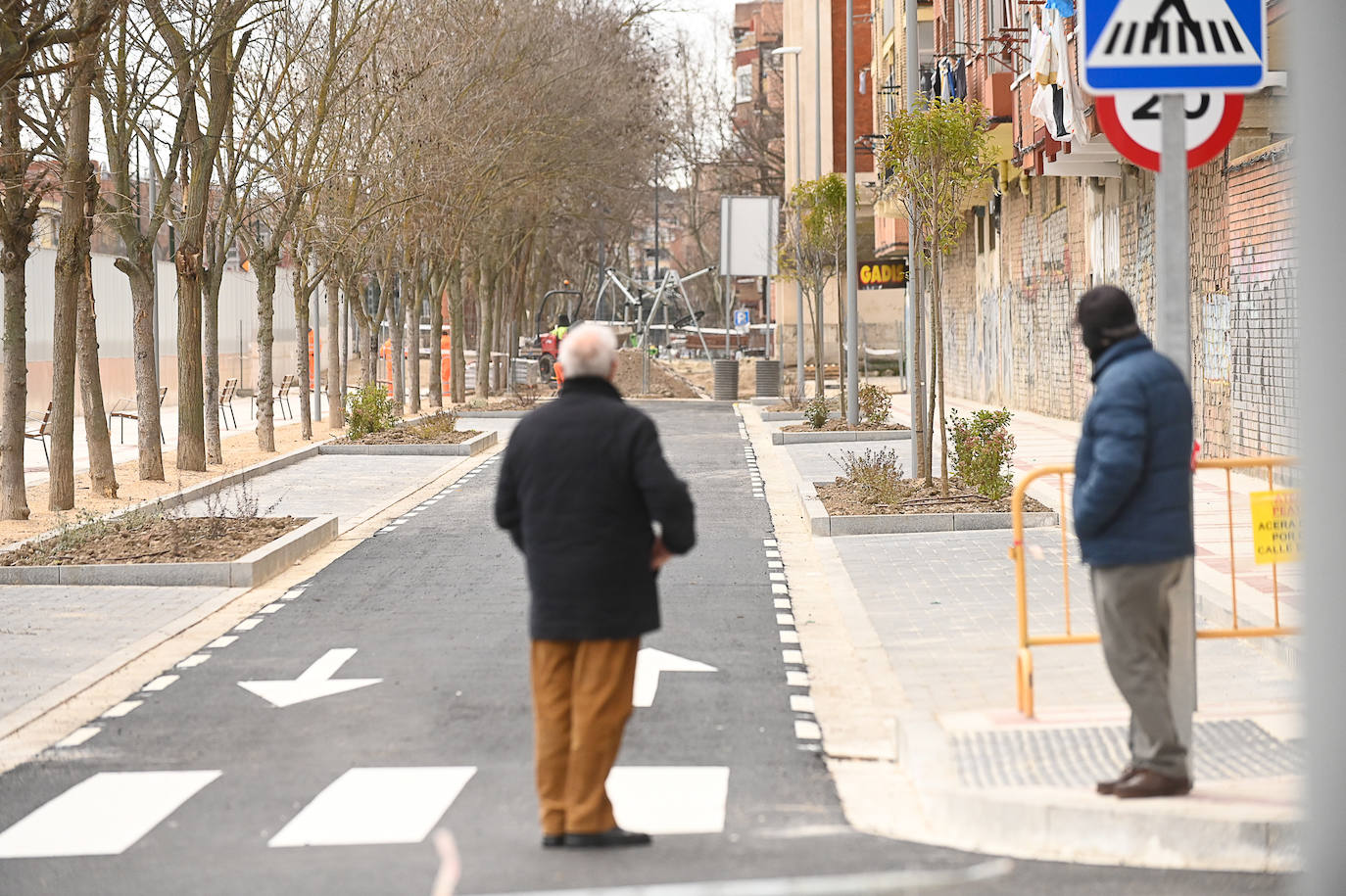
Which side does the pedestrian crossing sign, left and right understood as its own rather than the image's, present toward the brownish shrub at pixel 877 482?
back

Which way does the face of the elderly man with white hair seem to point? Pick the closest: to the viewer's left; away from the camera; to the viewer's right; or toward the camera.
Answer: away from the camera

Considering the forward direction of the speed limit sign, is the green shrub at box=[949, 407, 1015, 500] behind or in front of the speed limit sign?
behind

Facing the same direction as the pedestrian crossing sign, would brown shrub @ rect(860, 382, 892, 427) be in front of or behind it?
behind

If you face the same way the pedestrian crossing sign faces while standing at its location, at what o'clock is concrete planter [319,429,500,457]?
The concrete planter is roughly at 5 o'clock from the pedestrian crossing sign.

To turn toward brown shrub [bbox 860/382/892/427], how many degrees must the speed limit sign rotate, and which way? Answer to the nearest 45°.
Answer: approximately 180°

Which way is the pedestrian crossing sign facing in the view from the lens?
facing the viewer

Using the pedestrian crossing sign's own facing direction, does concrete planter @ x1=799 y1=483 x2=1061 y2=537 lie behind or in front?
behind

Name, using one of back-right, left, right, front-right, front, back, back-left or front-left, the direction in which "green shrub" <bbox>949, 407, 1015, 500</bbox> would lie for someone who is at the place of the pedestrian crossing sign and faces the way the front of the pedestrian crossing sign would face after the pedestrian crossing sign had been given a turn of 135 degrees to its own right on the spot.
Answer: front-right

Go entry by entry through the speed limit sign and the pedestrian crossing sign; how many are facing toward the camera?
2

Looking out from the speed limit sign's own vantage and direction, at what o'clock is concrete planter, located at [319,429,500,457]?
The concrete planter is roughly at 5 o'clock from the speed limit sign.

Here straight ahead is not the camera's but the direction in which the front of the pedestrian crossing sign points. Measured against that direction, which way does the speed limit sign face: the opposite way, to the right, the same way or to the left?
the same way

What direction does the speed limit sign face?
toward the camera
